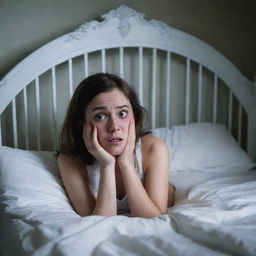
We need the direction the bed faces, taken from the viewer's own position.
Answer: facing the viewer
